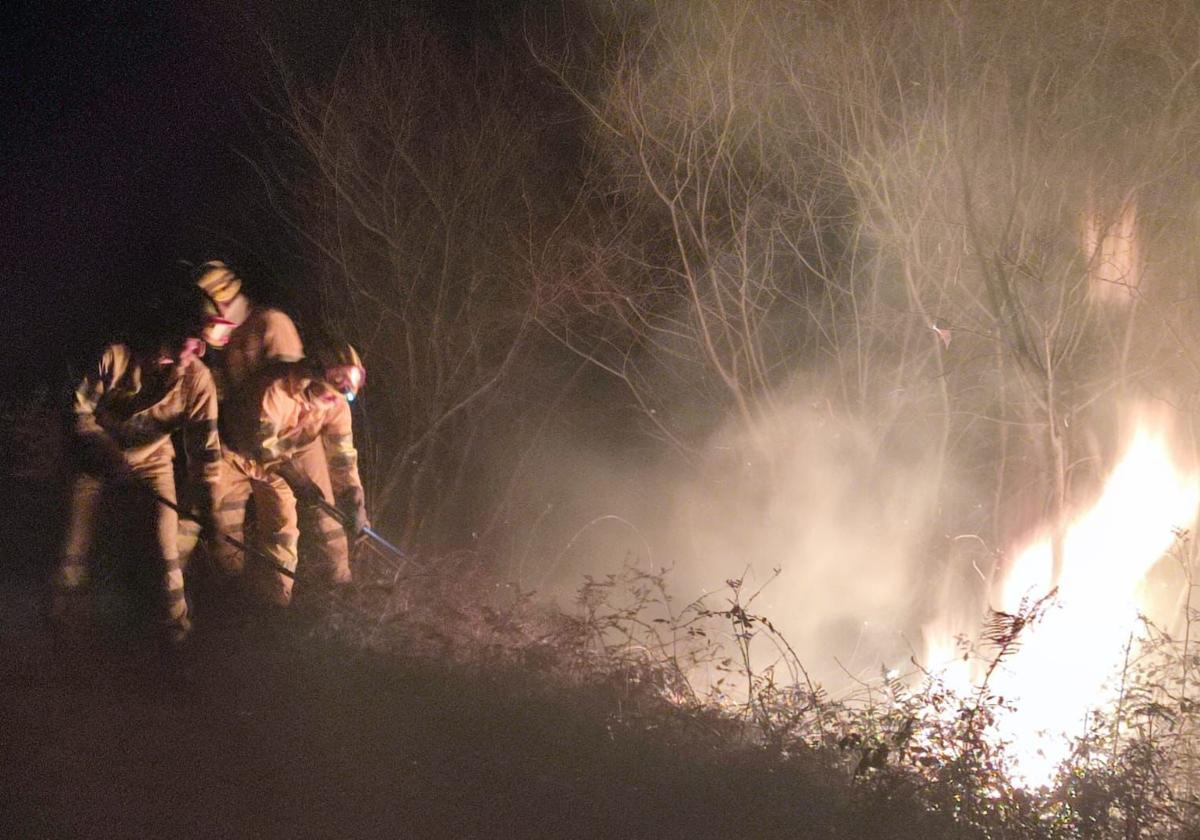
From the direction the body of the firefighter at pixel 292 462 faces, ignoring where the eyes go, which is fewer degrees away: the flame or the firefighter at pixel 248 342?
the flame

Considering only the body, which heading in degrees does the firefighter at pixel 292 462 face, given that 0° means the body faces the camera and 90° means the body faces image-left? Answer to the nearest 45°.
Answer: approximately 315°

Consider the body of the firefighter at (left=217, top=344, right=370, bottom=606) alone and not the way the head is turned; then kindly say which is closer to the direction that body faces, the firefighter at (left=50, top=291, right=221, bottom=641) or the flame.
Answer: the flame

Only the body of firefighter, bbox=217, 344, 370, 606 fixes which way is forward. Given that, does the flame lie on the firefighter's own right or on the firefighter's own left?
on the firefighter's own left
